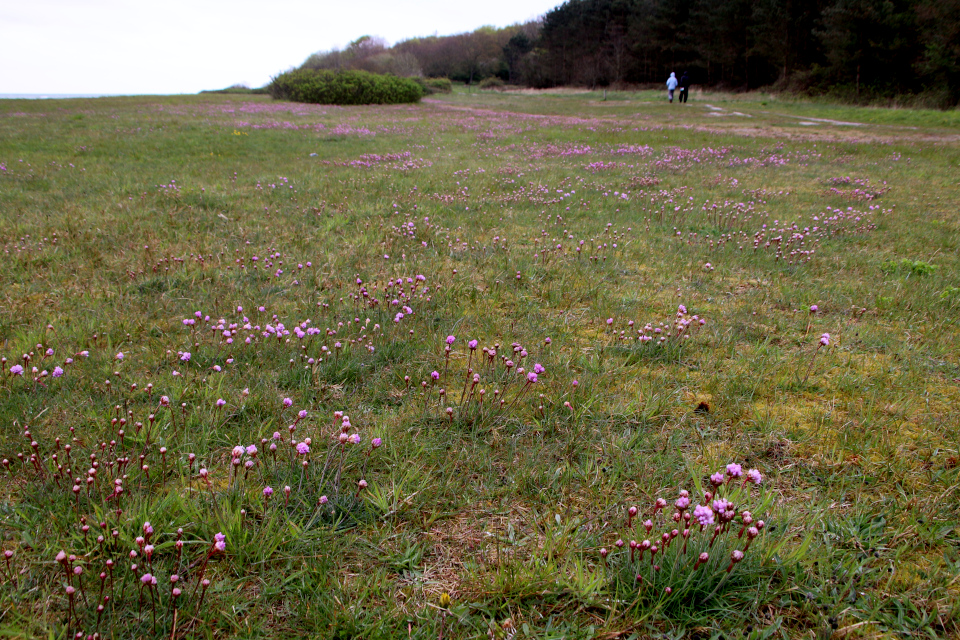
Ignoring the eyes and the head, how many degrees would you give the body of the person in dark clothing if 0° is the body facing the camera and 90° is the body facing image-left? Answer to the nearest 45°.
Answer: approximately 180°

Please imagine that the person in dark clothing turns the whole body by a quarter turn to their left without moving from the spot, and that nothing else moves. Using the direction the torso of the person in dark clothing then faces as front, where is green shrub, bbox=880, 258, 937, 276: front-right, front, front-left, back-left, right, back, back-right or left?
left

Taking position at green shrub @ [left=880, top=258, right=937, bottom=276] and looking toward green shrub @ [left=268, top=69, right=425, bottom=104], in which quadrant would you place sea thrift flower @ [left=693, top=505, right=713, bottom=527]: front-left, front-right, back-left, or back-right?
back-left

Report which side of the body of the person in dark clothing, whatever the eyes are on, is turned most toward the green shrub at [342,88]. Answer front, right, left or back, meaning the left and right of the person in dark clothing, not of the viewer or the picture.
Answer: left

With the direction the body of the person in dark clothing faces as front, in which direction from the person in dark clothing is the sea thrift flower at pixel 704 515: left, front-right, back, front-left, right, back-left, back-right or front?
back
